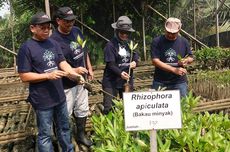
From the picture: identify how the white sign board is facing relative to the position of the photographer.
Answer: facing the viewer

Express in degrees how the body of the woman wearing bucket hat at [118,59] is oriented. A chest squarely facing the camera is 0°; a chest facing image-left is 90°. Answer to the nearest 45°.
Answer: approximately 315°

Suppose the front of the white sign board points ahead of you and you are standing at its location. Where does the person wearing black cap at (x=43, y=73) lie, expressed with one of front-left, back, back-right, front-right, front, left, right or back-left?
back-right

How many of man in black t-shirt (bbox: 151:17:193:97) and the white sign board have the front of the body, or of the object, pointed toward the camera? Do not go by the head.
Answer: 2

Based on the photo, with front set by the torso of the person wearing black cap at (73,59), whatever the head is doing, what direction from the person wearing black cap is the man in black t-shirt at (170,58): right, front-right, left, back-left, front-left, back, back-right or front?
front-left

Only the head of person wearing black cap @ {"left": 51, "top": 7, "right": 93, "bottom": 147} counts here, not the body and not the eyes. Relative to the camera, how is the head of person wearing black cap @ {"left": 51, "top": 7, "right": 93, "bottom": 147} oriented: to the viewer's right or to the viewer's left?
to the viewer's right

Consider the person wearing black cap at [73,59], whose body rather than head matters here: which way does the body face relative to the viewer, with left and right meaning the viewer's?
facing the viewer and to the right of the viewer

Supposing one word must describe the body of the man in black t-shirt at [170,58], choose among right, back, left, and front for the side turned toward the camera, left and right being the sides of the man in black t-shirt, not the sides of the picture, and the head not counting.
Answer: front

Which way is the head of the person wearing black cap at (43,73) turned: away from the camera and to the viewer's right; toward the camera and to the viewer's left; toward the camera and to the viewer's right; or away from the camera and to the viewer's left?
toward the camera and to the viewer's right
